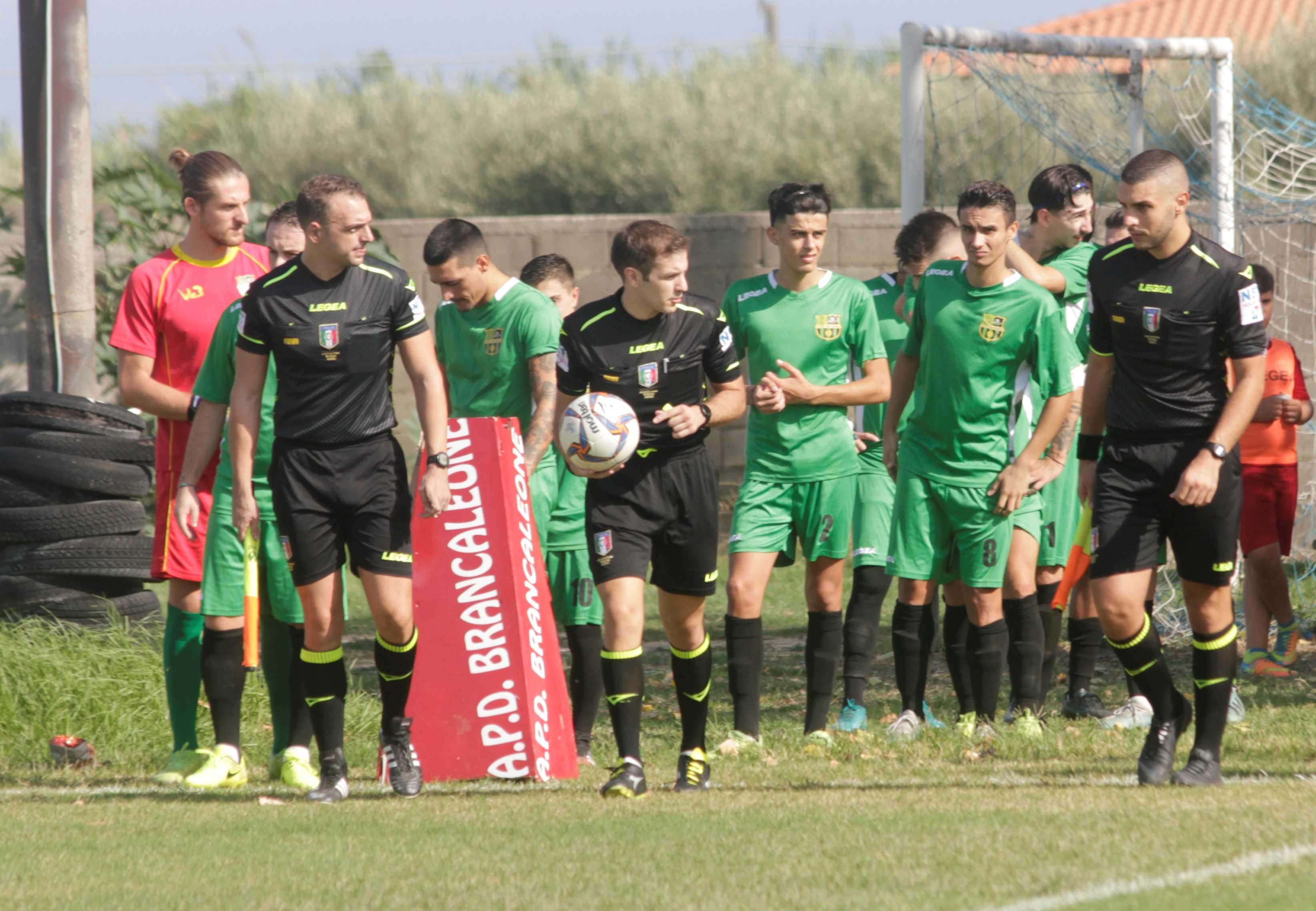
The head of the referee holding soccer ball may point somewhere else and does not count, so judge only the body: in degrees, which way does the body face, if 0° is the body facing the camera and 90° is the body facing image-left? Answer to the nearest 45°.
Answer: approximately 0°

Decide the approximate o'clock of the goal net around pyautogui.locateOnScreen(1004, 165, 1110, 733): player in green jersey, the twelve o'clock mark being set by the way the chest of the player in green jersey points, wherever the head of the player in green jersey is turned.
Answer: The goal net is roughly at 8 o'clock from the player in green jersey.

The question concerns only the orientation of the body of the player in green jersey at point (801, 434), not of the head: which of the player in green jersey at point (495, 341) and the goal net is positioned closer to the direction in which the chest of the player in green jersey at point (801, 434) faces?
the player in green jersey

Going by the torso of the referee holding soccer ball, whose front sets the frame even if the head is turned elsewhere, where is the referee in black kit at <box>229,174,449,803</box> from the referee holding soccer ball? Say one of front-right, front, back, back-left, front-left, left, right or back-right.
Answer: right

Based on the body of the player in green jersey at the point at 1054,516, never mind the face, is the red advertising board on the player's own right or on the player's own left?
on the player's own right

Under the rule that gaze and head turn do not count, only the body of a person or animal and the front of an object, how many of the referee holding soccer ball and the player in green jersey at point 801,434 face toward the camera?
2

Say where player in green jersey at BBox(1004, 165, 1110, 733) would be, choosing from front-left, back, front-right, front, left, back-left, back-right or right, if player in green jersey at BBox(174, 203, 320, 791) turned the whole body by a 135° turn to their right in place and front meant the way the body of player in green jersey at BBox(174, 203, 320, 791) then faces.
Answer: back-right

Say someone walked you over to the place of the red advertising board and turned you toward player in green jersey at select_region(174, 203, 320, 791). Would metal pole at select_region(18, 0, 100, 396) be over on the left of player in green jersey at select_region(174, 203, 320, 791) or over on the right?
right

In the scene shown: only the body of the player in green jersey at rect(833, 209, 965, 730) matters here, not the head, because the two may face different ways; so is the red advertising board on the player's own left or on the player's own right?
on the player's own right

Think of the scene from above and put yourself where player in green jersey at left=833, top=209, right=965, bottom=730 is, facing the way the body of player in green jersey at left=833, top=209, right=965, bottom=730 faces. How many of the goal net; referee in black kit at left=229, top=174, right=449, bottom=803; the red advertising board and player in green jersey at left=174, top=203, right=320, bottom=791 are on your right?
3

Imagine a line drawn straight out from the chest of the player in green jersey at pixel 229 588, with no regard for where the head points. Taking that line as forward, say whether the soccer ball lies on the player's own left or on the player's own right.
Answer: on the player's own left

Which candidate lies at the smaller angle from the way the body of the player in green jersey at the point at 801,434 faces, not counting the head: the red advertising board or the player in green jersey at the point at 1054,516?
the red advertising board

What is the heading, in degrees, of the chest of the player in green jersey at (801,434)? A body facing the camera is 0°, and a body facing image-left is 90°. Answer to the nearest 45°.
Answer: approximately 0°
